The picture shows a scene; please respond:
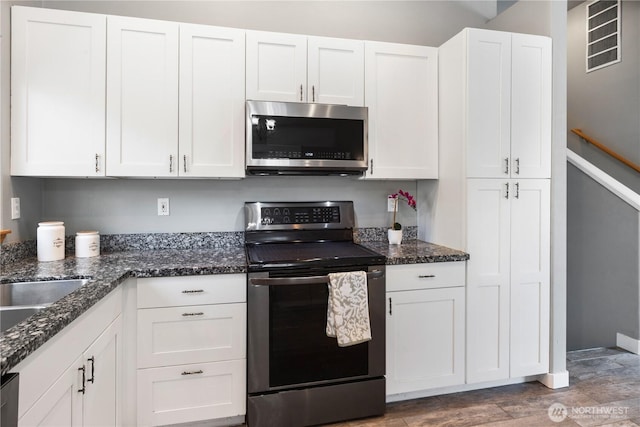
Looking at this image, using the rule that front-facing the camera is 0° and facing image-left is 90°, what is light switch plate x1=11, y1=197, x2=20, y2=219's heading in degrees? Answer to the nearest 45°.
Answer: approximately 315°

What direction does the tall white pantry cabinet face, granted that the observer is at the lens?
facing the viewer and to the right of the viewer

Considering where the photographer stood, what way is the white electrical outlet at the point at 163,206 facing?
facing the viewer

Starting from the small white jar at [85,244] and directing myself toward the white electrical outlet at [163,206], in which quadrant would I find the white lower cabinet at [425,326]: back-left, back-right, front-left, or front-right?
front-right

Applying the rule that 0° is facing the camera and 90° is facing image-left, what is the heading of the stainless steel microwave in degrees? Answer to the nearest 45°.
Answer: approximately 0°

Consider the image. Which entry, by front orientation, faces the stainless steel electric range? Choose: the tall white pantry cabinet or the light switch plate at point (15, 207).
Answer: the light switch plate

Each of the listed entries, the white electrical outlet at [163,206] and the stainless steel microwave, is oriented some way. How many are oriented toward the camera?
2

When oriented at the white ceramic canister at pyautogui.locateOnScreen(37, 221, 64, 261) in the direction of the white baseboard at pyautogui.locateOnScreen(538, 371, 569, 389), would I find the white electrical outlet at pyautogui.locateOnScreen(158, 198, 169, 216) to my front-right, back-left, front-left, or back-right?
front-left

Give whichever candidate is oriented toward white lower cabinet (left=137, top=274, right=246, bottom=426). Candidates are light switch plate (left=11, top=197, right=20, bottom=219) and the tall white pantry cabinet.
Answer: the light switch plate

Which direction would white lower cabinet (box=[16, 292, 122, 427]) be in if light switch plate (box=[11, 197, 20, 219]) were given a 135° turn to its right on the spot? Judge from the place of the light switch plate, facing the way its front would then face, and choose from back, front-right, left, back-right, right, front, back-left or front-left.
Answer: left

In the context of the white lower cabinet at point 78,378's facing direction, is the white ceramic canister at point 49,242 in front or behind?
behind

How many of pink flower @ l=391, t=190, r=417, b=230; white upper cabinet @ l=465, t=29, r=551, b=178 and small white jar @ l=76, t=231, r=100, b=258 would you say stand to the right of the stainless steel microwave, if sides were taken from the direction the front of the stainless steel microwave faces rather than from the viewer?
1
